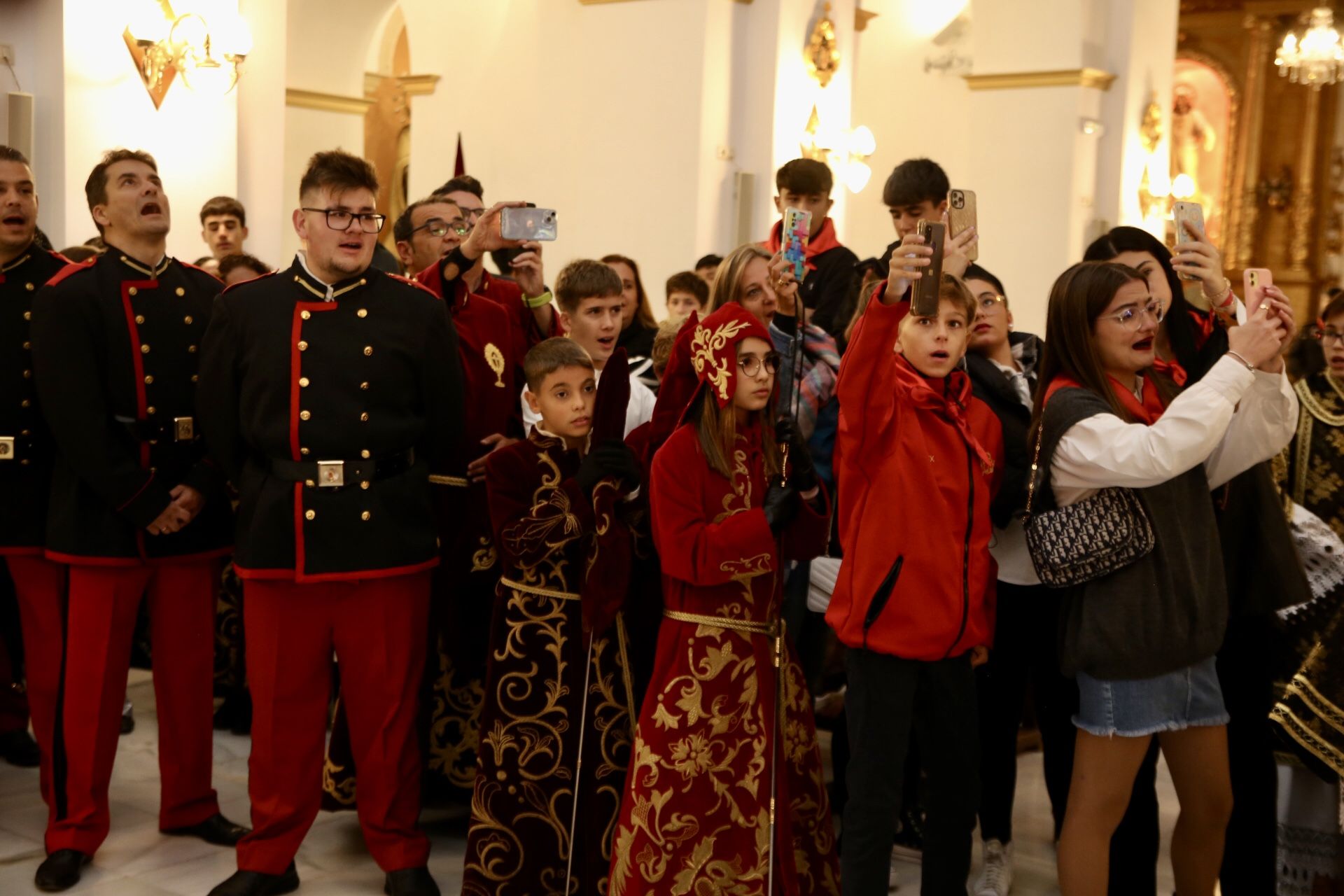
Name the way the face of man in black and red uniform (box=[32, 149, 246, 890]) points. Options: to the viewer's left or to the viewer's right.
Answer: to the viewer's right

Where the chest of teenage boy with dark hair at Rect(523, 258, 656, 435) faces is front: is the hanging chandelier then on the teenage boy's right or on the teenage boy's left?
on the teenage boy's left

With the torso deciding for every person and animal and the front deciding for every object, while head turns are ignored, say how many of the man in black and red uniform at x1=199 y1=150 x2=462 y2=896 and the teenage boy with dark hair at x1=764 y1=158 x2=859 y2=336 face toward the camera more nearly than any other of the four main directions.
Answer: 2

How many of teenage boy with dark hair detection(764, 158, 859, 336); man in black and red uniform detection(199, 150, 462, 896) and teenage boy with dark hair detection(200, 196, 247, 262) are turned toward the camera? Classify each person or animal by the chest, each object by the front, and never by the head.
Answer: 3

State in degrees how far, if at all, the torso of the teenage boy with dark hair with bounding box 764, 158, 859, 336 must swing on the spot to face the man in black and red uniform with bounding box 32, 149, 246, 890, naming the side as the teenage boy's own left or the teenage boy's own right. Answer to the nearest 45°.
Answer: approximately 45° to the teenage boy's own right

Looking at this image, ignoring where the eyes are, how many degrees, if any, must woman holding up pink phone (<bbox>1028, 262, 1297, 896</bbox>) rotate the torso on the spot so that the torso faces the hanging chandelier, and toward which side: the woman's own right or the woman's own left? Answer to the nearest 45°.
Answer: approximately 135° to the woman's own left

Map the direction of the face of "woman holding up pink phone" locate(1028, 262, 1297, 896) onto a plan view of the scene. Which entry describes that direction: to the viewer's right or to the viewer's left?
to the viewer's right

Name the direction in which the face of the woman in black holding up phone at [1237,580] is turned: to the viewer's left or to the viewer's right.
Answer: to the viewer's right

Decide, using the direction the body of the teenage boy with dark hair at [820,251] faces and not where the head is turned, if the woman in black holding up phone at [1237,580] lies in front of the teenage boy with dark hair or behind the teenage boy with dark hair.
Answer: in front

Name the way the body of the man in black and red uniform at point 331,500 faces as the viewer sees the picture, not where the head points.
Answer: toward the camera
